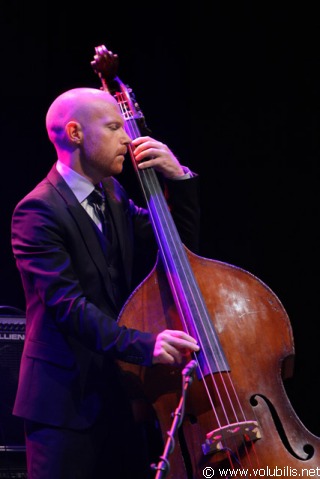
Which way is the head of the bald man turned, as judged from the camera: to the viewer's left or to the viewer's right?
to the viewer's right

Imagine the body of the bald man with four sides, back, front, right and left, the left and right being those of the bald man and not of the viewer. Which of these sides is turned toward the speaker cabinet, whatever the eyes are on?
back

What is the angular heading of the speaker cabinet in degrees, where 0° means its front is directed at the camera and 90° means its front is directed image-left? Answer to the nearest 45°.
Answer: approximately 0°

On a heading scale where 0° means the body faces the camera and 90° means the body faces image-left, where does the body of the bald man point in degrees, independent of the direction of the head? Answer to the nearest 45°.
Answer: approximately 315°
